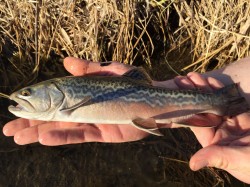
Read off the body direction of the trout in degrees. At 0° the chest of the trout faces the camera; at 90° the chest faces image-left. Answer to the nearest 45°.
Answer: approximately 90°
